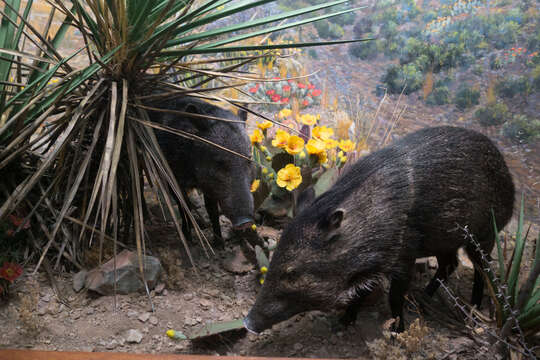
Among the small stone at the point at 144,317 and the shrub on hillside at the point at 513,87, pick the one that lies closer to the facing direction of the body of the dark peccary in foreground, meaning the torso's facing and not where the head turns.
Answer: the small stone

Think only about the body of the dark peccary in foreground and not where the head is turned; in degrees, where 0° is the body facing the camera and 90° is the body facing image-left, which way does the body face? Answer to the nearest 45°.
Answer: approximately 45°

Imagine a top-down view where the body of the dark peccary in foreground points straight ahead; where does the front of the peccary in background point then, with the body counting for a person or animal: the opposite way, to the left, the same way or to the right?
to the left

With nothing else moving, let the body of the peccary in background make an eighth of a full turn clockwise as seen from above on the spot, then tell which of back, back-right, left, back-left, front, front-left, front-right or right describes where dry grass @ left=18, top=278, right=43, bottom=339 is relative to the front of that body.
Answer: front-right

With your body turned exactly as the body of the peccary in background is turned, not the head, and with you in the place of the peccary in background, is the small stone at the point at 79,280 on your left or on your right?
on your right

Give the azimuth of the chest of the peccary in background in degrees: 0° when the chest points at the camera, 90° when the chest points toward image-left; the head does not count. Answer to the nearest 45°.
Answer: approximately 315°

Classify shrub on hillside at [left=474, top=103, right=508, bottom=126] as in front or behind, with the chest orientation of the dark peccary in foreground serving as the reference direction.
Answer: behind

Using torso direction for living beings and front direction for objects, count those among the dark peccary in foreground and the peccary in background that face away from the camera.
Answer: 0

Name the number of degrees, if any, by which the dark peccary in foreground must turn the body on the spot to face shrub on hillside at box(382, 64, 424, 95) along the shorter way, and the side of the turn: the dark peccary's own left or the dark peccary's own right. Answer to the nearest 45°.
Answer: approximately 135° to the dark peccary's own right
